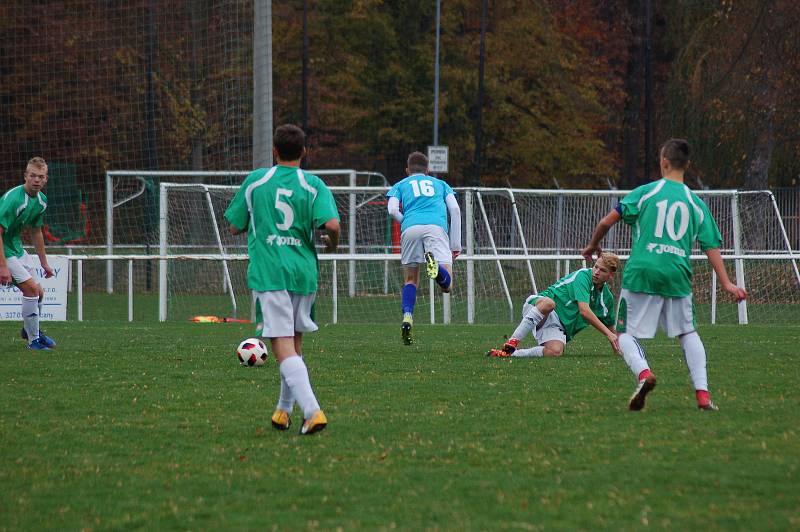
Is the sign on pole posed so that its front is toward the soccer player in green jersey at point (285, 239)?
yes

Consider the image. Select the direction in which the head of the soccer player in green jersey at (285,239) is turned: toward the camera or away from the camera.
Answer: away from the camera

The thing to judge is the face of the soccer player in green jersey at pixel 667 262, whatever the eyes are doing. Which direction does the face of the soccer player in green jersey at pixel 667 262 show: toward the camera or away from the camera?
away from the camera

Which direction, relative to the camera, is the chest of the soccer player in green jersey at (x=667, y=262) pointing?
away from the camera

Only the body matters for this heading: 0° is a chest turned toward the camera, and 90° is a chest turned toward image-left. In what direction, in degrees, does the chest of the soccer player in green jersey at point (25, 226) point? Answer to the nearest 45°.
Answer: approximately 315°

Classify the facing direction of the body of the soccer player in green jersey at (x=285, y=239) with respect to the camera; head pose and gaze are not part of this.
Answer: away from the camera

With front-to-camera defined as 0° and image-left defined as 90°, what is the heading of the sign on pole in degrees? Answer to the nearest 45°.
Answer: approximately 0°

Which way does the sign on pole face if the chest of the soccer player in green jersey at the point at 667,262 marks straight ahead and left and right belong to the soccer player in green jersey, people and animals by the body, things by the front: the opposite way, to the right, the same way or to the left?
the opposite way

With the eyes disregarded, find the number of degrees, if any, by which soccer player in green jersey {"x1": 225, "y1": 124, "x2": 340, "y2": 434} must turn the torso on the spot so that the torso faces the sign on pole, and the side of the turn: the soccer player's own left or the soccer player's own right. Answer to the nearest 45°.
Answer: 0° — they already face it
